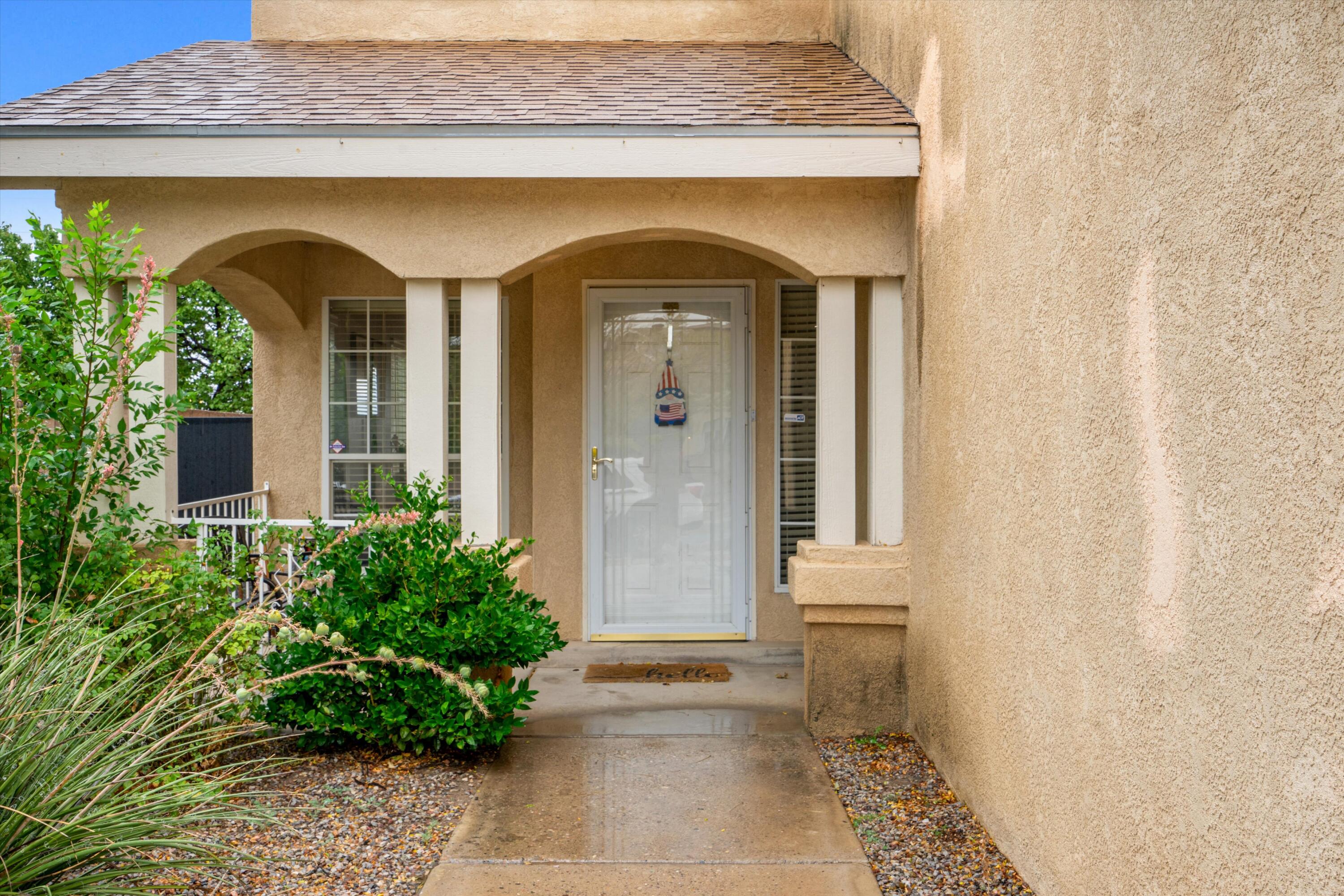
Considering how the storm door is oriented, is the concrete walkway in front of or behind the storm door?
in front

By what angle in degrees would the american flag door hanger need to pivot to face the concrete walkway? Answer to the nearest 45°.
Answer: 0° — it already faces it

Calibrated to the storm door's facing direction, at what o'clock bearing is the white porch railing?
The white porch railing is roughly at 2 o'clock from the storm door.

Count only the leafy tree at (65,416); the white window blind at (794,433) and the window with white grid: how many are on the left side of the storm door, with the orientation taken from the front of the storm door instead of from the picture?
1

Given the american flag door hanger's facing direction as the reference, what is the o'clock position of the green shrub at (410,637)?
The green shrub is roughly at 1 o'clock from the american flag door hanger.

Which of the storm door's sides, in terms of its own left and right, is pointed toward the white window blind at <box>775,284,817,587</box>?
left

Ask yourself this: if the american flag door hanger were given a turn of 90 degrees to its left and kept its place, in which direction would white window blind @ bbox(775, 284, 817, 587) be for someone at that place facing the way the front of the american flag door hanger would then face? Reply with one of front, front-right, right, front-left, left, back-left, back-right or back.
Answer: front

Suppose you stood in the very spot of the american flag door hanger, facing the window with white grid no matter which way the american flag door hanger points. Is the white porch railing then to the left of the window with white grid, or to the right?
left

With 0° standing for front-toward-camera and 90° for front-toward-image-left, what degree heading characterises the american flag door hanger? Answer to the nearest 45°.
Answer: approximately 0°

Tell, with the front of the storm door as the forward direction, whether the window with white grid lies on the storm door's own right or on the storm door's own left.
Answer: on the storm door's own right
